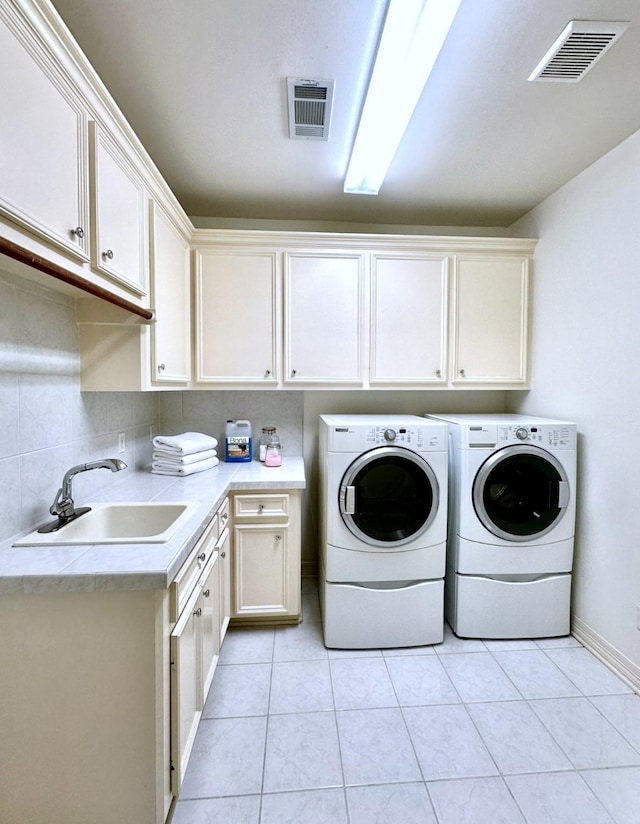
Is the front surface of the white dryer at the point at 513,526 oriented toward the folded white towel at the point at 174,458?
no

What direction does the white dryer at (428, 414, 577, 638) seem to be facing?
toward the camera

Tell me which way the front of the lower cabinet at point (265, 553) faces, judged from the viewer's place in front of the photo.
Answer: facing the viewer

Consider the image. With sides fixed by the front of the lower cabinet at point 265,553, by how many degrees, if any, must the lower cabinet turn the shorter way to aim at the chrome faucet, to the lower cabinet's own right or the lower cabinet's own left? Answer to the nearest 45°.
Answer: approximately 45° to the lower cabinet's own right

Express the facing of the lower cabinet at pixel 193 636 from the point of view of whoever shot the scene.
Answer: facing to the right of the viewer

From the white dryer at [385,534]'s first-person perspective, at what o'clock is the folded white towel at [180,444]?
The folded white towel is roughly at 3 o'clock from the white dryer.

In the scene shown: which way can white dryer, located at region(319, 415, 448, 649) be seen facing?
toward the camera

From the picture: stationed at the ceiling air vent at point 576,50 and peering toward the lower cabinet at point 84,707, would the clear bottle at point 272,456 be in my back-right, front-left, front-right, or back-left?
front-right

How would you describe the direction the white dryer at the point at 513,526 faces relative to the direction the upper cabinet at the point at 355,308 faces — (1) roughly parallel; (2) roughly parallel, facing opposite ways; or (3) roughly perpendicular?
roughly parallel

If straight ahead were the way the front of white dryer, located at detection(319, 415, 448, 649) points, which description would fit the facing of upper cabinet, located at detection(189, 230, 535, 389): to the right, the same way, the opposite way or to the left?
the same way

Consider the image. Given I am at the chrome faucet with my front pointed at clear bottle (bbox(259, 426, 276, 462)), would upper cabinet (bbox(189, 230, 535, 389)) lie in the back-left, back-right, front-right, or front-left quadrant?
front-right

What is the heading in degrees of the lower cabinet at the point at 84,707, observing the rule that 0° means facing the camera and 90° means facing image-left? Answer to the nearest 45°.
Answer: approximately 270°

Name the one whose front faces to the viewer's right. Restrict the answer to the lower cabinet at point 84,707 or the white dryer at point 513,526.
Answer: the lower cabinet
